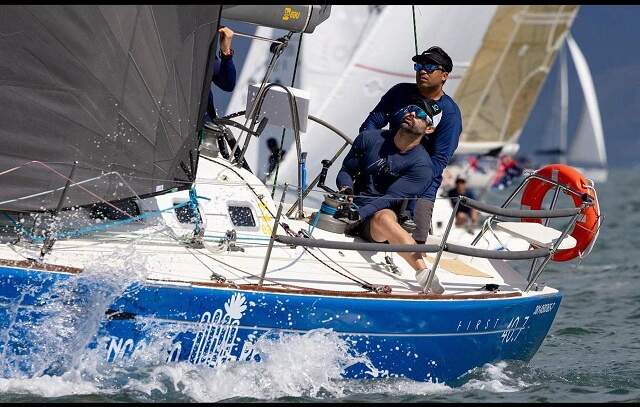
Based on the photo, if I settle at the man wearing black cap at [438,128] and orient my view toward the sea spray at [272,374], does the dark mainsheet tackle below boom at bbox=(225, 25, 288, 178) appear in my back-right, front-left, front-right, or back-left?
front-right

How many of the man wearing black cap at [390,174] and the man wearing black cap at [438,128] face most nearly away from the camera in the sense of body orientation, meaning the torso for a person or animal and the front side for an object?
0

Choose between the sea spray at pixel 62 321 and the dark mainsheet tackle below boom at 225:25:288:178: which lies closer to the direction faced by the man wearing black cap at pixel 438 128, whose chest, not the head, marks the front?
the sea spray

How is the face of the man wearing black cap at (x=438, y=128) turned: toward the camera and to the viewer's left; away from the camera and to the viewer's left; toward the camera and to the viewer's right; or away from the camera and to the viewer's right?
toward the camera and to the viewer's left

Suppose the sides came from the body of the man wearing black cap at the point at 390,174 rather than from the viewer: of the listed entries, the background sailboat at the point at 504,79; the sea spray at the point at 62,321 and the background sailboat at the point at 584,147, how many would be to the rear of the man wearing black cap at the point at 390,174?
2

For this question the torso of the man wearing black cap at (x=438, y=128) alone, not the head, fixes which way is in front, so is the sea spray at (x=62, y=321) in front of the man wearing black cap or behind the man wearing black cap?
in front

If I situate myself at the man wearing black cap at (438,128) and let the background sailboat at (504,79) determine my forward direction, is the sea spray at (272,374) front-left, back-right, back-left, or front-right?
back-left

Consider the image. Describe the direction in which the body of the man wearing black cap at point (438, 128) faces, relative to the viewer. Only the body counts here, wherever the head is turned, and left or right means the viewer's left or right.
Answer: facing the viewer and to the left of the viewer

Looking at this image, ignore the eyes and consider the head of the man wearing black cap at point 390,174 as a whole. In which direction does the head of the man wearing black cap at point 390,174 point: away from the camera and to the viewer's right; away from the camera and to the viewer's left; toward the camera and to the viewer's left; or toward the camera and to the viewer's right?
toward the camera and to the viewer's left
